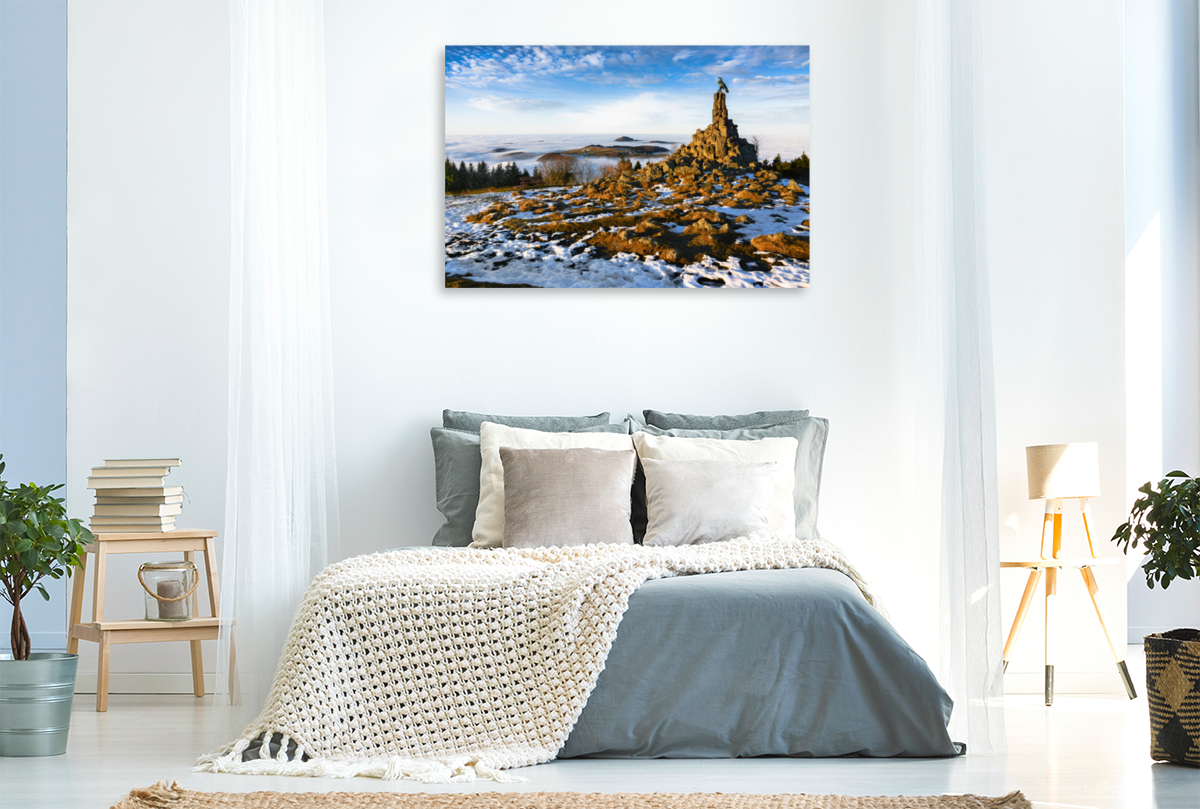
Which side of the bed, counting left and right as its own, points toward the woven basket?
left

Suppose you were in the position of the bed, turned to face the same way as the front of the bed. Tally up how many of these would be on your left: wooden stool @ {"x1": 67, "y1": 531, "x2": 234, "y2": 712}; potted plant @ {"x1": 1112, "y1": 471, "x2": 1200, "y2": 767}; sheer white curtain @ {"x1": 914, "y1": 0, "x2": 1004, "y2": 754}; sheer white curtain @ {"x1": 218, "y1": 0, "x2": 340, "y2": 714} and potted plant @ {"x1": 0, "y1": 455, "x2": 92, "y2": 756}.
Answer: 2

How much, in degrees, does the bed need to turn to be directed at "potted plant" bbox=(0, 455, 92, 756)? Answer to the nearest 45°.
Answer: approximately 90° to its right

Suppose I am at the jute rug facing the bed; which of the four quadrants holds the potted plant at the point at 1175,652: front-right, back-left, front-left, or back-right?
front-right

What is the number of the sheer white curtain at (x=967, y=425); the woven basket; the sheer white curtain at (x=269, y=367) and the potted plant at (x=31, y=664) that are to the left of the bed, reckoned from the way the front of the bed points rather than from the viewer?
2

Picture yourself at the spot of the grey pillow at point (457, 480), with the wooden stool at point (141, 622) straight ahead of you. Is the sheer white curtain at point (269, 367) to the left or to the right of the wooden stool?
left

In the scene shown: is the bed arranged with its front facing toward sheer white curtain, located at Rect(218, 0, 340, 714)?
no

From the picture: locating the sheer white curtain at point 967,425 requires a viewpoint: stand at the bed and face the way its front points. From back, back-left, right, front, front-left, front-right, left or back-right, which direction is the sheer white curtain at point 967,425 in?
left

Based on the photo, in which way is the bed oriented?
toward the camera

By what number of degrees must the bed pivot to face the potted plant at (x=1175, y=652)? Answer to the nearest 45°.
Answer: approximately 90° to its left

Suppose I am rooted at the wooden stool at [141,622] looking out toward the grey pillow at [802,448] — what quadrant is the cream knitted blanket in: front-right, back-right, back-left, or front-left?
front-right
